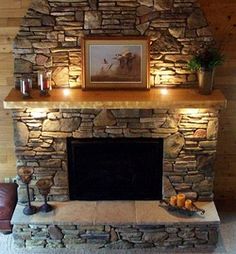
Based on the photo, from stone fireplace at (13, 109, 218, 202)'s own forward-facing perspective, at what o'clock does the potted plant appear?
The potted plant is roughly at 9 o'clock from the stone fireplace.

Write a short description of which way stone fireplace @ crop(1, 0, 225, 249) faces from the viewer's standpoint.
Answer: facing the viewer

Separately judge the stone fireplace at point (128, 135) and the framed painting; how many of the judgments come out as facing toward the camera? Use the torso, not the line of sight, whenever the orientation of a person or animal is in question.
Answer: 2
